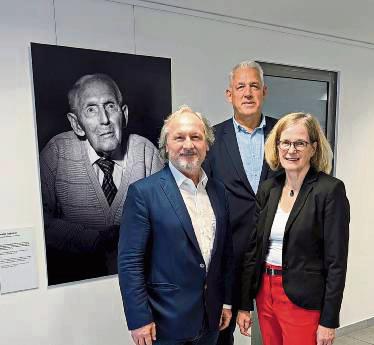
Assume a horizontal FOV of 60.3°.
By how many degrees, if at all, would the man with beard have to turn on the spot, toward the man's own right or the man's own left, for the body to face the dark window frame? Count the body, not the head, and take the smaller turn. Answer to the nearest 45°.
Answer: approximately 90° to the man's own left

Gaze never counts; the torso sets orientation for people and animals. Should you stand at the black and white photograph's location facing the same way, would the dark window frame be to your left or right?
on your left

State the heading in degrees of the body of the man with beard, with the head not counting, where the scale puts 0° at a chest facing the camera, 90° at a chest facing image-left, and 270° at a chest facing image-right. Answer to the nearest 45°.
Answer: approximately 315°

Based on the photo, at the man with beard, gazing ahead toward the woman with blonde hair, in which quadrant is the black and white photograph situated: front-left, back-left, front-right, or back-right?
back-left

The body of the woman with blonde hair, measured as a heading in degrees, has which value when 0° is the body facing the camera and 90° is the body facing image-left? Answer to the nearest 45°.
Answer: approximately 45°

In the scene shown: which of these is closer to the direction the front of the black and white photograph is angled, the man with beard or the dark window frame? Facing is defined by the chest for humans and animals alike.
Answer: the man with beard
